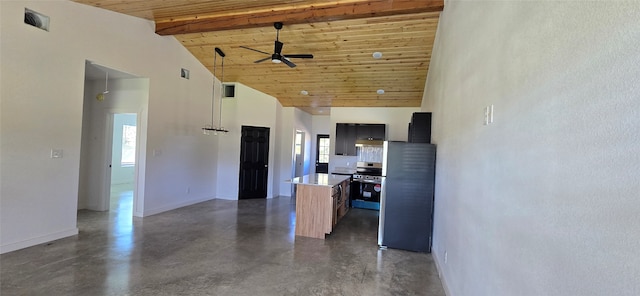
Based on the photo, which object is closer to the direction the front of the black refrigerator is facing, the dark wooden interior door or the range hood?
the dark wooden interior door

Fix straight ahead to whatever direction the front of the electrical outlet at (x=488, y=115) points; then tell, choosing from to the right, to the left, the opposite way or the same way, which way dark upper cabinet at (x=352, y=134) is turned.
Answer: to the left

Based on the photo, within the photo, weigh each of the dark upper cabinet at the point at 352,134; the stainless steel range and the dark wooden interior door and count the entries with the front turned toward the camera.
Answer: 3

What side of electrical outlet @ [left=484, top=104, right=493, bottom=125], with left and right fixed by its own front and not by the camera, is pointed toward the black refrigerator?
right

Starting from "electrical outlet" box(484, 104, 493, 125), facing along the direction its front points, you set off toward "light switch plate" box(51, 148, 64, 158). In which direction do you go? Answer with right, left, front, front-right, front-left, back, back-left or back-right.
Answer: front-right

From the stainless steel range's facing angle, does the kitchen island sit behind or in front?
in front

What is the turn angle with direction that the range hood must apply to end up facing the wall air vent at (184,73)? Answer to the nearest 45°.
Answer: approximately 45° to its right

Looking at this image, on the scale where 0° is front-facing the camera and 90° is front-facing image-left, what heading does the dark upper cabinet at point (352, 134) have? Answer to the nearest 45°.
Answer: approximately 0°

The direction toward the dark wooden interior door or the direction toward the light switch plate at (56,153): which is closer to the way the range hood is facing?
the light switch plate

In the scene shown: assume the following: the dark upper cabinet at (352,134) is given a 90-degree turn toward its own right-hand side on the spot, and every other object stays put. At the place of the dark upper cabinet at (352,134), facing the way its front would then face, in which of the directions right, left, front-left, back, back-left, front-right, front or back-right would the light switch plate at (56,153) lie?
front-left
